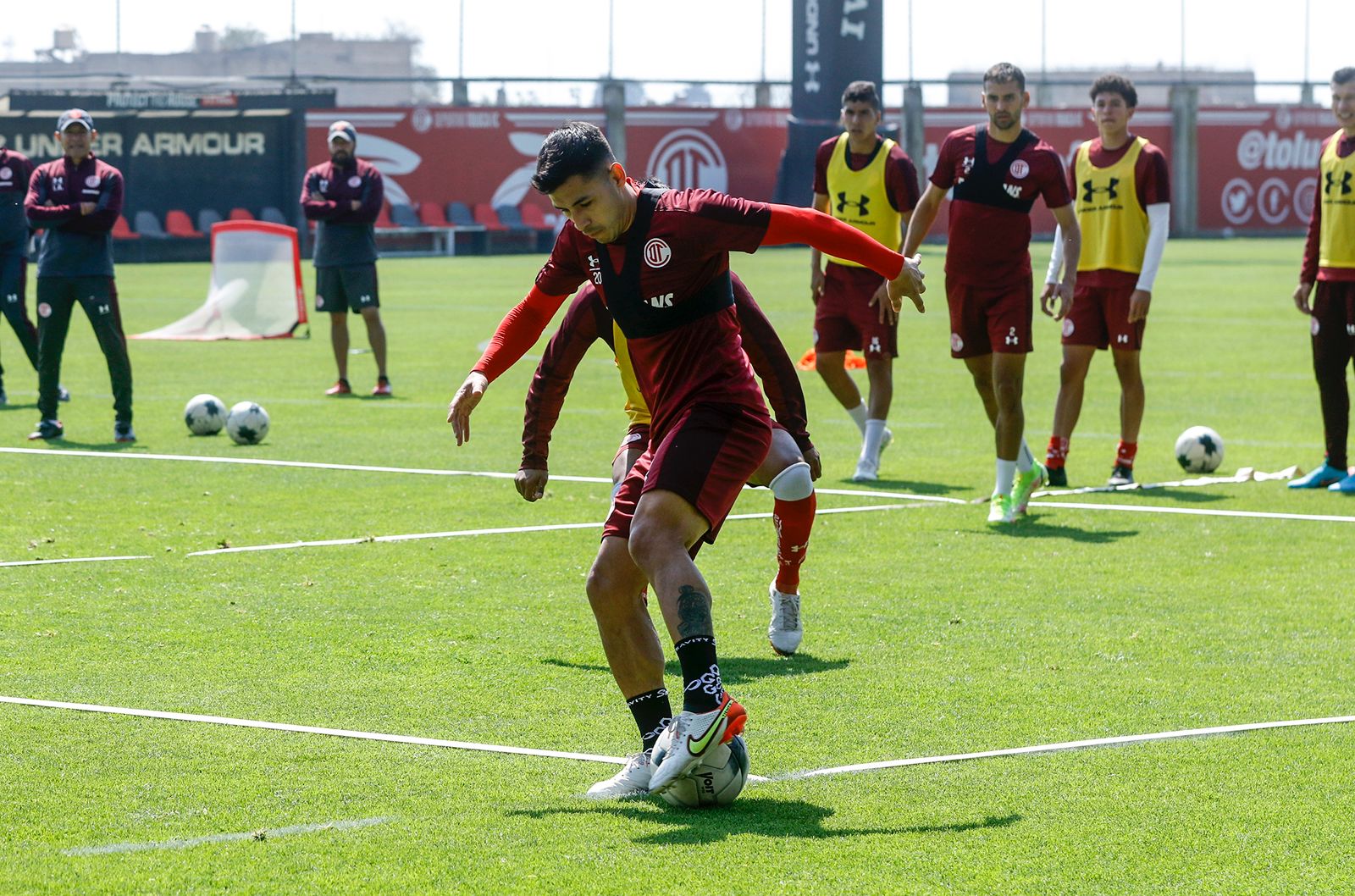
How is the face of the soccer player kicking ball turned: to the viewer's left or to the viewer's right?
to the viewer's left

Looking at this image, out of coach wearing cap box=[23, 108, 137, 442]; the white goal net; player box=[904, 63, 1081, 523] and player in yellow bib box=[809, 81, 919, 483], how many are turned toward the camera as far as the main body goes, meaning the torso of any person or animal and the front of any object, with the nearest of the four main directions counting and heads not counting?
3

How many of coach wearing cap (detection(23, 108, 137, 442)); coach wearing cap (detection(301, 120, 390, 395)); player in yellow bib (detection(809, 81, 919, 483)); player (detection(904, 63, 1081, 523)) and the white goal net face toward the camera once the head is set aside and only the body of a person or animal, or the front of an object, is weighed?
4

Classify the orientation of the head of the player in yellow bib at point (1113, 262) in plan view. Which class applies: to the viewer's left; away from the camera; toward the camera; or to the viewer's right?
toward the camera

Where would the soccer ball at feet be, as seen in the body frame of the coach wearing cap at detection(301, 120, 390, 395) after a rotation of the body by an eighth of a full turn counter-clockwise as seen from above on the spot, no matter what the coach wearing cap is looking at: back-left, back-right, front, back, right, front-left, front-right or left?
front-right

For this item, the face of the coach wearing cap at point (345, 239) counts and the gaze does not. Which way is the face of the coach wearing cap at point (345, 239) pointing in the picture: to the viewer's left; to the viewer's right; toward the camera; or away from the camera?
toward the camera

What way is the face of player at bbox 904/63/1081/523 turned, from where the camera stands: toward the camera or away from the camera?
toward the camera

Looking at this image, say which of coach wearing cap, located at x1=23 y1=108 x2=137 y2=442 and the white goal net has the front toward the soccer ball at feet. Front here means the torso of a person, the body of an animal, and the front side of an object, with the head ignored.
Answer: the coach wearing cap

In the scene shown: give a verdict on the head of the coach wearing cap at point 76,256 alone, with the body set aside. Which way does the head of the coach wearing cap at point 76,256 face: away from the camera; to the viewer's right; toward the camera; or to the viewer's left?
toward the camera

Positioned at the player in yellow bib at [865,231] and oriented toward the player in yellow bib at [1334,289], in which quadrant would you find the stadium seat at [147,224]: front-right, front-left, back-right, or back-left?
back-left

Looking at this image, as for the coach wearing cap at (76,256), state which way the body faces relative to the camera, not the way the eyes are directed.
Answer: toward the camera

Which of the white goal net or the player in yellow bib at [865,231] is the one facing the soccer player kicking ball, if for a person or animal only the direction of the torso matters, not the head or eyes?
the player in yellow bib
